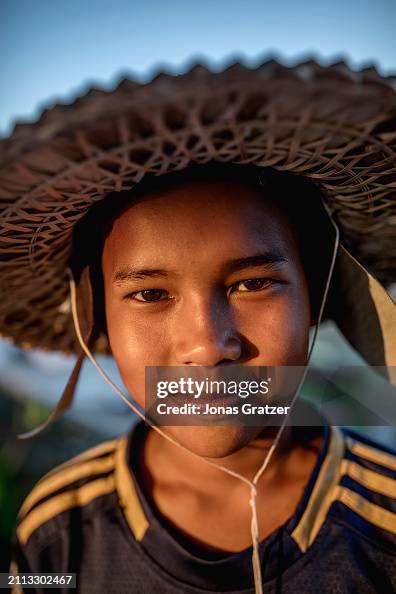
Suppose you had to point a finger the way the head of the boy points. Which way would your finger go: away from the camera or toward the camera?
toward the camera

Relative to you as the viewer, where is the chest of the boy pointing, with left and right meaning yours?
facing the viewer
